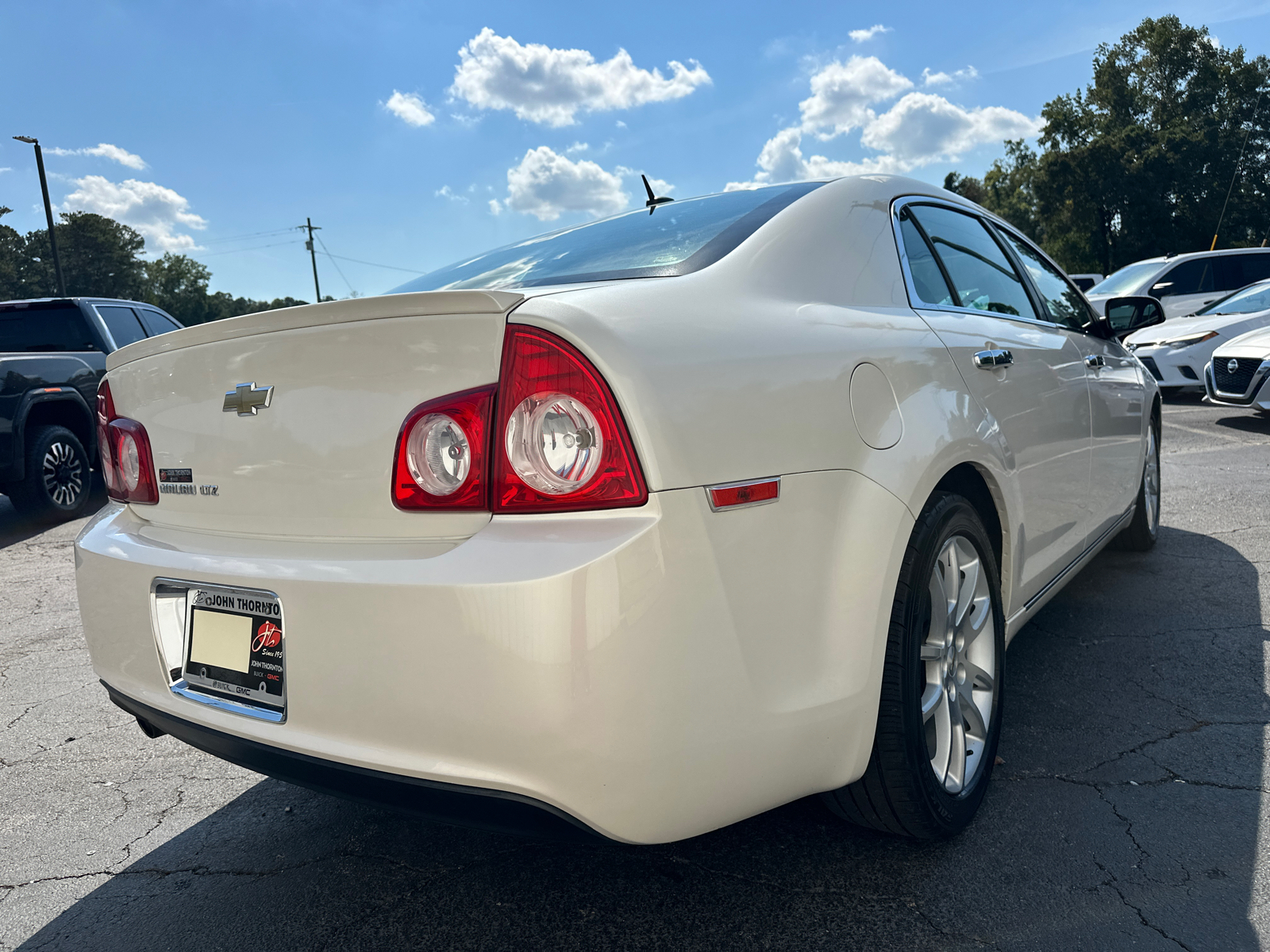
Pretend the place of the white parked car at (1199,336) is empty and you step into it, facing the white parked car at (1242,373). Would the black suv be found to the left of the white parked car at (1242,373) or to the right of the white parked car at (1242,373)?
right

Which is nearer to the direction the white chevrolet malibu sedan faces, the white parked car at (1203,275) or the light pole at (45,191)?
the white parked car

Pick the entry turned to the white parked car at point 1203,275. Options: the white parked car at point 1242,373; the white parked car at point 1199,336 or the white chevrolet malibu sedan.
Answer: the white chevrolet malibu sedan

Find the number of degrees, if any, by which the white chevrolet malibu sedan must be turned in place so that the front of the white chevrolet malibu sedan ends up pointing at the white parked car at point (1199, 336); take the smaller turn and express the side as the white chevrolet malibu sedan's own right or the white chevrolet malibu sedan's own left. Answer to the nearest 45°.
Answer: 0° — it already faces it

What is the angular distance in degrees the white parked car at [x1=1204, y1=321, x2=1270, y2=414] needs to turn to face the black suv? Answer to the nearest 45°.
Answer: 0° — it already faces it

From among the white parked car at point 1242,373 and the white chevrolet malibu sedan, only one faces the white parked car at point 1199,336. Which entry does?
the white chevrolet malibu sedan

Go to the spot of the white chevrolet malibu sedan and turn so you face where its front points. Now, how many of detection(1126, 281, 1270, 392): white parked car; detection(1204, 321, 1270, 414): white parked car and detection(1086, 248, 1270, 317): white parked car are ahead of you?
3

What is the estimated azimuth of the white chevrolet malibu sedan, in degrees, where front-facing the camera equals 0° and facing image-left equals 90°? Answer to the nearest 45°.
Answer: approximately 225°

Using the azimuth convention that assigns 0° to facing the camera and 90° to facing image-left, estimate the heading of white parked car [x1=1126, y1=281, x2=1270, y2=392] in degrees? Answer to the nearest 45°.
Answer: approximately 45°

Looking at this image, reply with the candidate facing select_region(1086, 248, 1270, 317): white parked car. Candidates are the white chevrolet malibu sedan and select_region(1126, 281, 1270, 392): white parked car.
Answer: the white chevrolet malibu sedan

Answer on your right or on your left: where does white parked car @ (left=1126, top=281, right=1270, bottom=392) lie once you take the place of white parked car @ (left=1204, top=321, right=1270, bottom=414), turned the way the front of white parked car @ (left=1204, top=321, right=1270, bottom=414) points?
on your right

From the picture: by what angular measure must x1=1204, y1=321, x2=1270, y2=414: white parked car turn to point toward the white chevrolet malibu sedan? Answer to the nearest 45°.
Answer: approximately 45° to its left

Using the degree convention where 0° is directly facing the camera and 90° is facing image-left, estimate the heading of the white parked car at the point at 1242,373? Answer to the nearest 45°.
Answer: approximately 45°

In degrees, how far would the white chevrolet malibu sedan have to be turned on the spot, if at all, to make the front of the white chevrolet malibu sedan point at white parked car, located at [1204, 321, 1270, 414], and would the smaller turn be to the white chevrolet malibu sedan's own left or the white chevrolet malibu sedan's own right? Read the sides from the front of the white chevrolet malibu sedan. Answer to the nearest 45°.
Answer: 0° — it already faces it

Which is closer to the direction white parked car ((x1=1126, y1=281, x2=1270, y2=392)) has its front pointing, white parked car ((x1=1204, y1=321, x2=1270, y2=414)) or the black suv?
the black suv
